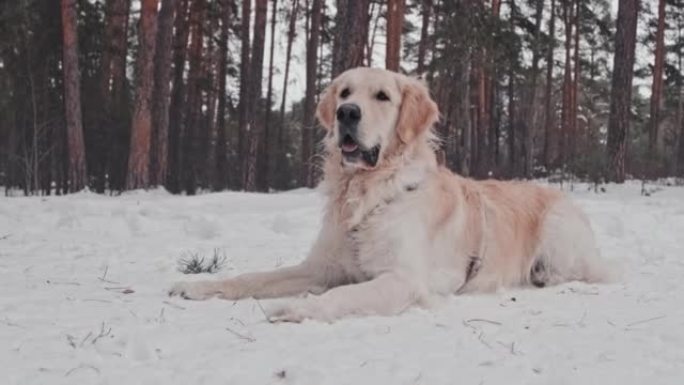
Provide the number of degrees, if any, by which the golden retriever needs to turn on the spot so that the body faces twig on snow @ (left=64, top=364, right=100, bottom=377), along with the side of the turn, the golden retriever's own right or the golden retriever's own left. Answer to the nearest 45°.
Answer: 0° — it already faces it

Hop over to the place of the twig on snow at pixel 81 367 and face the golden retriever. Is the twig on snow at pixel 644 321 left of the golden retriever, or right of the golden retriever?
right

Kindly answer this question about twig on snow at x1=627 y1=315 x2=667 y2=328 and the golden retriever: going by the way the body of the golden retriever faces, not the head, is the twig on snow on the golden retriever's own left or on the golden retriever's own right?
on the golden retriever's own left

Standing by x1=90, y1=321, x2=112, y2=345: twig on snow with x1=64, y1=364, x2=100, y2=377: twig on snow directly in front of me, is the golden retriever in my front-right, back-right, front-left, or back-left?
back-left

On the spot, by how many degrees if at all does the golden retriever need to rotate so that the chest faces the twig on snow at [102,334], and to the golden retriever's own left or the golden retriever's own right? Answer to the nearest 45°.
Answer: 0° — it already faces it

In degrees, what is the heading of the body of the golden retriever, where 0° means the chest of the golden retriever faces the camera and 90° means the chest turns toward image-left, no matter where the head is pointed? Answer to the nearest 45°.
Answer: approximately 45°

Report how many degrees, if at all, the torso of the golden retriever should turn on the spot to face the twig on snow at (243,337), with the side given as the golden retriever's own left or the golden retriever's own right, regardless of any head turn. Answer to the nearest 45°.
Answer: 0° — it already faces it
